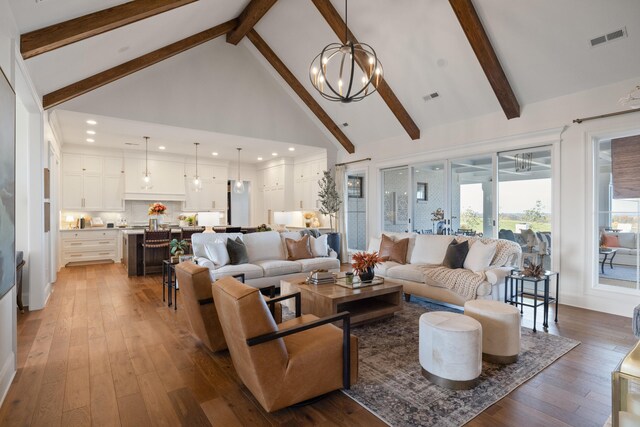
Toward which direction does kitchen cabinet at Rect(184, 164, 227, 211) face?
toward the camera

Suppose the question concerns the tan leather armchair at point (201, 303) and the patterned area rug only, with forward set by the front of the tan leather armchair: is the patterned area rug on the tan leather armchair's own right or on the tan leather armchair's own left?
on the tan leather armchair's own right

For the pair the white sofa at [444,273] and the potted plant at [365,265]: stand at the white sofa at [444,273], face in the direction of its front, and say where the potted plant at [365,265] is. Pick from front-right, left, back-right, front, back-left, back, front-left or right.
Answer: front

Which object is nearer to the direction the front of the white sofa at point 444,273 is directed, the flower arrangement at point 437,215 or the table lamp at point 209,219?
the table lamp

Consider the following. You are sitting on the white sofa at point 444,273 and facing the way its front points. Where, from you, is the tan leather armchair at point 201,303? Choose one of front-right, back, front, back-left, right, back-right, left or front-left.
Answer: front

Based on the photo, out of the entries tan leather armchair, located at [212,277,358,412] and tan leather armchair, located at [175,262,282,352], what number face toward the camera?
0

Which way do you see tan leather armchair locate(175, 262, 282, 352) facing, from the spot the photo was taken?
facing away from the viewer and to the right of the viewer

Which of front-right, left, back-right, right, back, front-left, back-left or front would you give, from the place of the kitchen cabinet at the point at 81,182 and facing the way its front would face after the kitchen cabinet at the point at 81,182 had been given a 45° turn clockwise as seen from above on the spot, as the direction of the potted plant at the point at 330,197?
left

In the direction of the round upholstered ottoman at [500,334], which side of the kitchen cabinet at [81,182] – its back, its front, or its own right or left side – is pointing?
front

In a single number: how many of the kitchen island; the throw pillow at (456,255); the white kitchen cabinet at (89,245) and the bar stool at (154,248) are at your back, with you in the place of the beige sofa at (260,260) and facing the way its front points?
3

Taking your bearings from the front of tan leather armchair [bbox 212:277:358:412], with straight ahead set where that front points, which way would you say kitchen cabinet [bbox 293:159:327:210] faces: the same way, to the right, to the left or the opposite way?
the opposite way

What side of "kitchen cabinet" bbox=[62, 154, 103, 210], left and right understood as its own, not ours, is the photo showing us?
front

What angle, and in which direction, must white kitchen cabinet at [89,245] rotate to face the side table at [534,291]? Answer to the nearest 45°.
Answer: approximately 45° to its left

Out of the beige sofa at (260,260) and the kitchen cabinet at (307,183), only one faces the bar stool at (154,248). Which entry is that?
the kitchen cabinet

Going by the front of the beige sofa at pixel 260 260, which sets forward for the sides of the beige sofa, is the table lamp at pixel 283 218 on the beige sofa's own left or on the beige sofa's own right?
on the beige sofa's own left

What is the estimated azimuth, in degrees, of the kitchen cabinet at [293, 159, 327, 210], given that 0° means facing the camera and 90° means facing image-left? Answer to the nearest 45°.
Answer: approximately 45°

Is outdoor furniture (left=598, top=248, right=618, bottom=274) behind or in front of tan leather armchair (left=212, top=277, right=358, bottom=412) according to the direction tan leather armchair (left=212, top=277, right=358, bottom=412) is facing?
in front
